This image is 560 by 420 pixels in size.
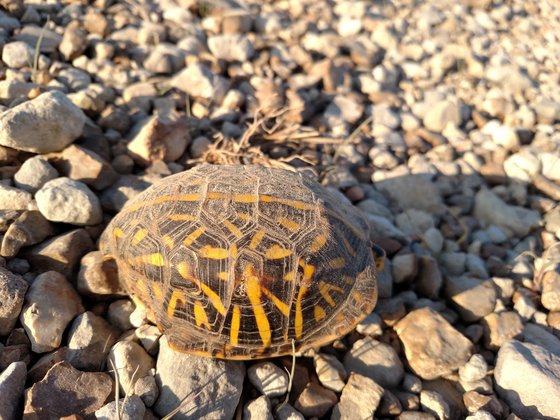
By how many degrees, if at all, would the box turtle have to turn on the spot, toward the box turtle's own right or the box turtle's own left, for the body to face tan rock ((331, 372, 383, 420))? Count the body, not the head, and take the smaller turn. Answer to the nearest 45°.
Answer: approximately 45° to the box turtle's own right

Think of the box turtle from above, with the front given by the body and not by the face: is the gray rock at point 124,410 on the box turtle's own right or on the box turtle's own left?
on the box turtle's own right

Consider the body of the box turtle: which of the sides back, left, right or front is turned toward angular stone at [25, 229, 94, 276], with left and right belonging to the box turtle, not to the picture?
front

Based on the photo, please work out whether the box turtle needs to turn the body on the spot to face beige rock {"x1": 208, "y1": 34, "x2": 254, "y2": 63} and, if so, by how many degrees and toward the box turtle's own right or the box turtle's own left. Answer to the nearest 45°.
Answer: approximately 90° to the box turtle's own left

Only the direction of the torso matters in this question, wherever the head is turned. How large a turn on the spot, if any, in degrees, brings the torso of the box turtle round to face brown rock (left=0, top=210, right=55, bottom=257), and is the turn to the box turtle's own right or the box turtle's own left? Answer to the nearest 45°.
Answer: approximately 180°

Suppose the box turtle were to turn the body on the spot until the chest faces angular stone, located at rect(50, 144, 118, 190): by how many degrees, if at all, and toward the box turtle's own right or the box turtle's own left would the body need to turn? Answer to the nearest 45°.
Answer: approximately 135° to the box turtle's own left
